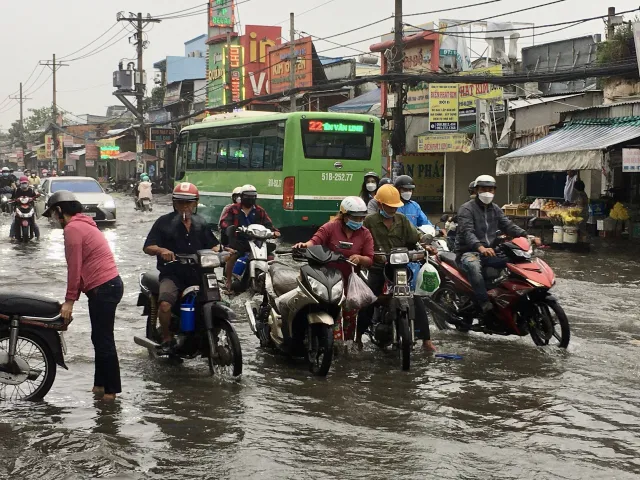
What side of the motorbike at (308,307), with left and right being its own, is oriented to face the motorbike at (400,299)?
left

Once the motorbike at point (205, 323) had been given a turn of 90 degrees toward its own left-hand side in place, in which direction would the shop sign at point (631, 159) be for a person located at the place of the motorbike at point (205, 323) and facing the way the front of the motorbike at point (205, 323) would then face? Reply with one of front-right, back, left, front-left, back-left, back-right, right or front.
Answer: front

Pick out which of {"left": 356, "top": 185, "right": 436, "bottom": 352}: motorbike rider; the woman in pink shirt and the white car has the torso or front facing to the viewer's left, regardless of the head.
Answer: the woman in pink shirt

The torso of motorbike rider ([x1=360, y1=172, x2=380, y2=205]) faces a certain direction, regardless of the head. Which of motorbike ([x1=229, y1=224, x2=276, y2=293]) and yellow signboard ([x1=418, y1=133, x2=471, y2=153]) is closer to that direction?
the motorbike

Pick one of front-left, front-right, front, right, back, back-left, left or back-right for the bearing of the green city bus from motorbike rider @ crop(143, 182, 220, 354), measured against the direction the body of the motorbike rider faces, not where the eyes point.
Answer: back-left

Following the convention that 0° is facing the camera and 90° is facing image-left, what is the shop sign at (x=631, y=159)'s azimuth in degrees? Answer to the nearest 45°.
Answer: approximately 0°

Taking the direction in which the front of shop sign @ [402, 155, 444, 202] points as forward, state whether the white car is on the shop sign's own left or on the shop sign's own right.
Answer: on the shop sign's own right

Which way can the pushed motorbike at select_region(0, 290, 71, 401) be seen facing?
to the viewer's left

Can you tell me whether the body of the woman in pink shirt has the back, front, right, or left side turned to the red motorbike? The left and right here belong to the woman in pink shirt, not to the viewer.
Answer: back

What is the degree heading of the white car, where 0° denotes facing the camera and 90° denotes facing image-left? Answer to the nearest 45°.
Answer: approximately 315°

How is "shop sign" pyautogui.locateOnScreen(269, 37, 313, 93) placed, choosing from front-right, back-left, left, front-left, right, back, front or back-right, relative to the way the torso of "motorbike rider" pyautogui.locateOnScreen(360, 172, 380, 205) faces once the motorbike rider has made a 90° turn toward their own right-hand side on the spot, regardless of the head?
right
